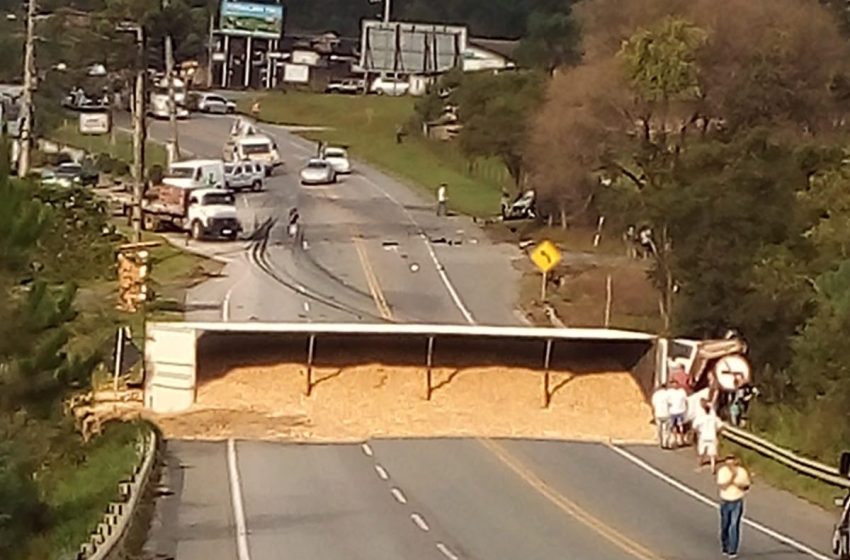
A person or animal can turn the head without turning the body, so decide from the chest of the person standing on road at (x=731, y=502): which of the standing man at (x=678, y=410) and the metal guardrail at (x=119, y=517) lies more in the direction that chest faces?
the metal guardrail

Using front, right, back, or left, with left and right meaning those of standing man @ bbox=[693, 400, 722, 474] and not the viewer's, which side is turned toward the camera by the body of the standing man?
back

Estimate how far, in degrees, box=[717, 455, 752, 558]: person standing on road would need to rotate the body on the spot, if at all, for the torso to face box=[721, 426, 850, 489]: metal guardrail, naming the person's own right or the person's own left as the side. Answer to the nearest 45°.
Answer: approximately 180°

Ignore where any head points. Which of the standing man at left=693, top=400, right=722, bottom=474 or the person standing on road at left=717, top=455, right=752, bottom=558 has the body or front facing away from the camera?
the standing man

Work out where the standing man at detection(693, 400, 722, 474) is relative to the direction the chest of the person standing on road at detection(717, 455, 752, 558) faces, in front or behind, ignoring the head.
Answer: behind

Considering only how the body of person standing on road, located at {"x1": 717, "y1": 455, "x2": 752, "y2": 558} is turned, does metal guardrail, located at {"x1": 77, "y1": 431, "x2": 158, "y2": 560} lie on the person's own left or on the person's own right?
on the person's own right

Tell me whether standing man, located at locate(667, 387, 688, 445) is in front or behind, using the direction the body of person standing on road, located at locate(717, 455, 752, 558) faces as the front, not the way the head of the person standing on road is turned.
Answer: behind
